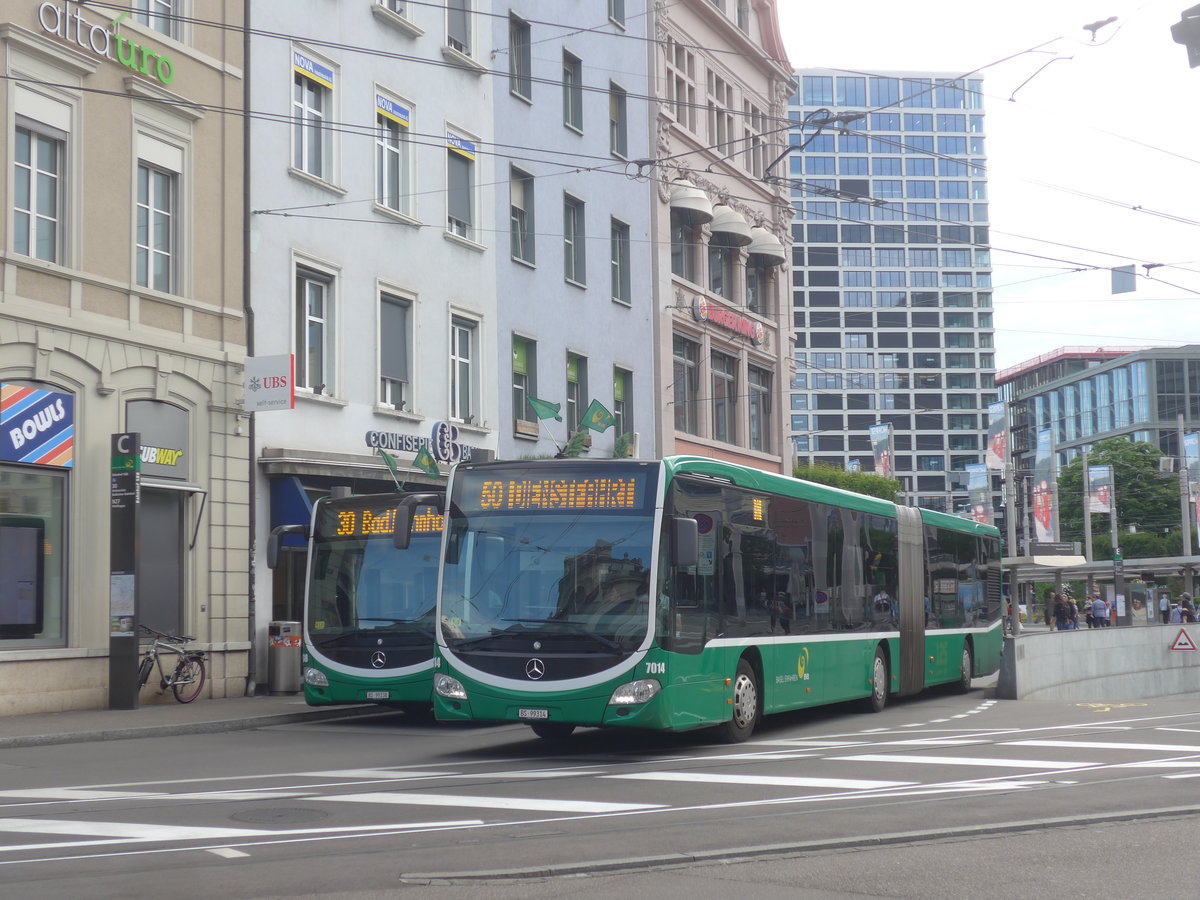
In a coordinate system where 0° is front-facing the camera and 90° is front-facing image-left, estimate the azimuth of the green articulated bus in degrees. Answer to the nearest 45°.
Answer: approximately 45°

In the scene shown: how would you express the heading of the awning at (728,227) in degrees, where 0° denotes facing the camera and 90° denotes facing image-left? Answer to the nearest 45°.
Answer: approximately 315°

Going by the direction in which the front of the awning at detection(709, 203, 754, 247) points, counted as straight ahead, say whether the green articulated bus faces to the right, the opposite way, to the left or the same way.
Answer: to the right

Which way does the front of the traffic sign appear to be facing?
toward the camera

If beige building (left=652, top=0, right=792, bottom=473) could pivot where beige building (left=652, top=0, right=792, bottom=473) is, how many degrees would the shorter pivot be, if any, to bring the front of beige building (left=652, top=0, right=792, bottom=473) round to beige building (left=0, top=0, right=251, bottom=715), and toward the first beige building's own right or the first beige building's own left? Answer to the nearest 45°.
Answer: approximately 45° to the first beige building's own right

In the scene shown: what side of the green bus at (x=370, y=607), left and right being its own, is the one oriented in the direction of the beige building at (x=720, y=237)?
back

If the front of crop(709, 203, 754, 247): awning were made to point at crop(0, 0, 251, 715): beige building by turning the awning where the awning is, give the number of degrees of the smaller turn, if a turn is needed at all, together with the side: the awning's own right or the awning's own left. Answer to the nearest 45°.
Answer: approximately 45° to the awning's own right

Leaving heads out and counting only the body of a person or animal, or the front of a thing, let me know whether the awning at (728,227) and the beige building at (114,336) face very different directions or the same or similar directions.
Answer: same or similar directions

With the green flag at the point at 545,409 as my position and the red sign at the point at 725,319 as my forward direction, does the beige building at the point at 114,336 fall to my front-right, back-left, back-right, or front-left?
back-left

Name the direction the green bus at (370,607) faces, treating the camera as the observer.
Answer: facing the viewer

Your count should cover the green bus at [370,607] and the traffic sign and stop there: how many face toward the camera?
2

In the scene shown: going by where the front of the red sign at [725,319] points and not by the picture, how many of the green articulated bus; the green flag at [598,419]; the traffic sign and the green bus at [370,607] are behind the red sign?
0

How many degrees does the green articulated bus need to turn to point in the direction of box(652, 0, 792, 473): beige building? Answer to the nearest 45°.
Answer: approximately 135° to its right

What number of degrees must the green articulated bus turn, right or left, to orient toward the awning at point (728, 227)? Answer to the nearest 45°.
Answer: approximately 135° to its right

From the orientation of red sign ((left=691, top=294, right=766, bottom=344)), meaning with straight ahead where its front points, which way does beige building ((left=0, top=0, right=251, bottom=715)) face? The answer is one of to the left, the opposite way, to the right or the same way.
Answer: the same way

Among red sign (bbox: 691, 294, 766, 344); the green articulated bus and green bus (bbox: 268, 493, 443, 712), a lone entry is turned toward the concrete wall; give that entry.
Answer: the red sign
